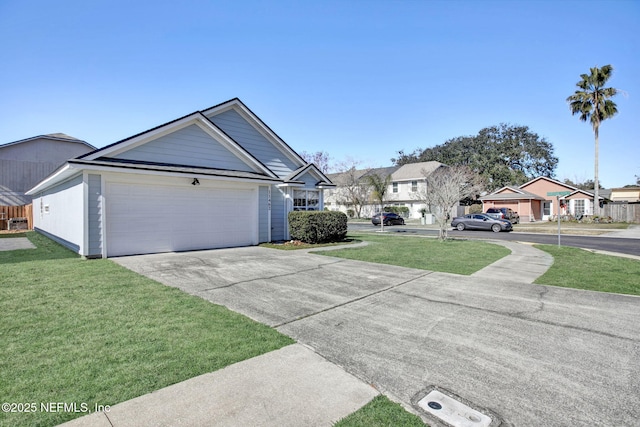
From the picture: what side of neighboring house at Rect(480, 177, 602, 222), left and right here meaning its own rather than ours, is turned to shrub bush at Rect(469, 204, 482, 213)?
right

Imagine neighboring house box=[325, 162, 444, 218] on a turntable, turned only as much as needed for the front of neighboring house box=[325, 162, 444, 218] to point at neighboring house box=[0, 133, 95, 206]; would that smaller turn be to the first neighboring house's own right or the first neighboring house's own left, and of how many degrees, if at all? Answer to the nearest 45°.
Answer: approximately 45° to the first neighboring house's own right

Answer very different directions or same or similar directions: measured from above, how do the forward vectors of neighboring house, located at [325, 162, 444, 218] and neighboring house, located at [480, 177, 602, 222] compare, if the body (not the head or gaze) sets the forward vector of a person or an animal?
same or similar directions

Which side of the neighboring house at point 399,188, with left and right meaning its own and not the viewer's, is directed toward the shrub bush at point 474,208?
left

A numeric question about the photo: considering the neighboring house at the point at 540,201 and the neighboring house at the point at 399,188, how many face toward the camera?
2

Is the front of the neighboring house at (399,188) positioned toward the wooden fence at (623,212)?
no

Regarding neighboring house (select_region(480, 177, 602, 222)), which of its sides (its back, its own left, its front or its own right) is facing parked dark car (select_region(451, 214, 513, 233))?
front

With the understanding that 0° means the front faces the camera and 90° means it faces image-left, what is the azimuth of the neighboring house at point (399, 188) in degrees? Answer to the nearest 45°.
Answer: approximately 0°

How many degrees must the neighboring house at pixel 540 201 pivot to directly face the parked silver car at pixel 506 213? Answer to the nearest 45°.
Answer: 0° — it already faces it

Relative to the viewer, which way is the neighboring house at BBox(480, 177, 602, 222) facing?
toward the camera

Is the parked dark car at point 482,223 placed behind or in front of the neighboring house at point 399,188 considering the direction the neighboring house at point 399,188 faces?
in front

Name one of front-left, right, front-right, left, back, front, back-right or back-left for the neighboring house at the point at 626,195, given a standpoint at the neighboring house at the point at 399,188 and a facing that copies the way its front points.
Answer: left

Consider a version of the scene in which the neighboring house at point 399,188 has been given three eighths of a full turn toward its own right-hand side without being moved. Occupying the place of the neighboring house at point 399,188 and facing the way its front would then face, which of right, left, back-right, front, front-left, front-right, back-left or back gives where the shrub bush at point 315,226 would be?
back-left

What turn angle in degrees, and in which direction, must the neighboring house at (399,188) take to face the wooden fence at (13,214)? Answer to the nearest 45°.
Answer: approximately 45° to its right

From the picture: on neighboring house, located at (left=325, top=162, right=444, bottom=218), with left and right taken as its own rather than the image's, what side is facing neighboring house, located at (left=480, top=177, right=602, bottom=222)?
left
